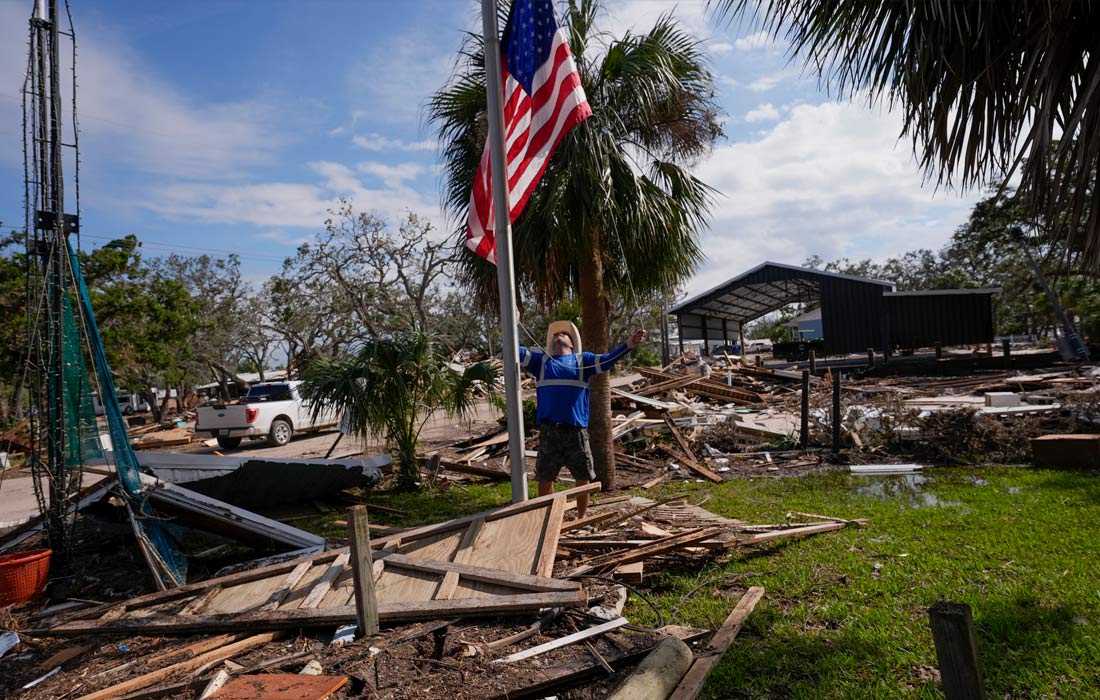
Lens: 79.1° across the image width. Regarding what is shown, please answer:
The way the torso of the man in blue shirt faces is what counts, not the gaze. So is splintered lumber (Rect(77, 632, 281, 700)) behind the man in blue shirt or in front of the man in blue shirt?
in front

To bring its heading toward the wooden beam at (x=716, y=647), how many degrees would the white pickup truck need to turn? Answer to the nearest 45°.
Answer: approximately 135° to its right

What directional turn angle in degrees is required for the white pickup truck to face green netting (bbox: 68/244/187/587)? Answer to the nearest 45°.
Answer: approximately 135° to its right

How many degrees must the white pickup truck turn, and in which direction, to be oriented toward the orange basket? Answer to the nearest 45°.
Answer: approximately 135° to its right

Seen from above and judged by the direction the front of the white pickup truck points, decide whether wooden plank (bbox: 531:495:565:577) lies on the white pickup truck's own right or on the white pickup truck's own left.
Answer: on the white pickup truck's own right

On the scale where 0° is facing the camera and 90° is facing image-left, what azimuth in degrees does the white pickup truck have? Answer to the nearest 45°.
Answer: approximately 225°

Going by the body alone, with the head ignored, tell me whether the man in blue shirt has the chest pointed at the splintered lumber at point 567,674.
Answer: yes

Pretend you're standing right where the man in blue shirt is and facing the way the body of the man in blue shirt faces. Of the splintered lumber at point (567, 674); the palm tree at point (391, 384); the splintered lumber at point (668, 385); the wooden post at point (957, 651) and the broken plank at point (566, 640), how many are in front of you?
3

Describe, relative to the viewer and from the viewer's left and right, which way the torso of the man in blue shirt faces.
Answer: facing the viewer

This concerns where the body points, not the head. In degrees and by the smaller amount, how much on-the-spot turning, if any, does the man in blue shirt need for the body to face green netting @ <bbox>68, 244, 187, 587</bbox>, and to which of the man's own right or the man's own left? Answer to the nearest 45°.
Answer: approximately 90° to the man's own right

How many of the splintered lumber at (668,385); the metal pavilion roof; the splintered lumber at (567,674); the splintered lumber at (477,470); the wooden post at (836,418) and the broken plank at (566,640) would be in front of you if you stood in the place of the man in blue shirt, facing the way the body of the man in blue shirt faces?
2

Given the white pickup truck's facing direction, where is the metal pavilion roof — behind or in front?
in front
